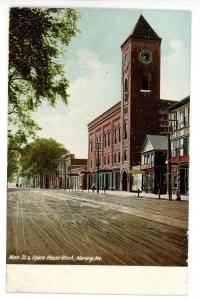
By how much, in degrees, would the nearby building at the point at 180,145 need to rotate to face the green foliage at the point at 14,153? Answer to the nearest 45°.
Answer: approximately 45° to its right

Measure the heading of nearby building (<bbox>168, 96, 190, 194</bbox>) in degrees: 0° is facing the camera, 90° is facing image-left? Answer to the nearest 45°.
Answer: approximately 45°

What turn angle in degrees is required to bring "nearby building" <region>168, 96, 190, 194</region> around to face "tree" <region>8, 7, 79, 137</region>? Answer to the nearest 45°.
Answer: approximately 45° to its right

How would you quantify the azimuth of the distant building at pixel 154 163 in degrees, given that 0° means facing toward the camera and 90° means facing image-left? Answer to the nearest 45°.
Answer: approximately 45°
